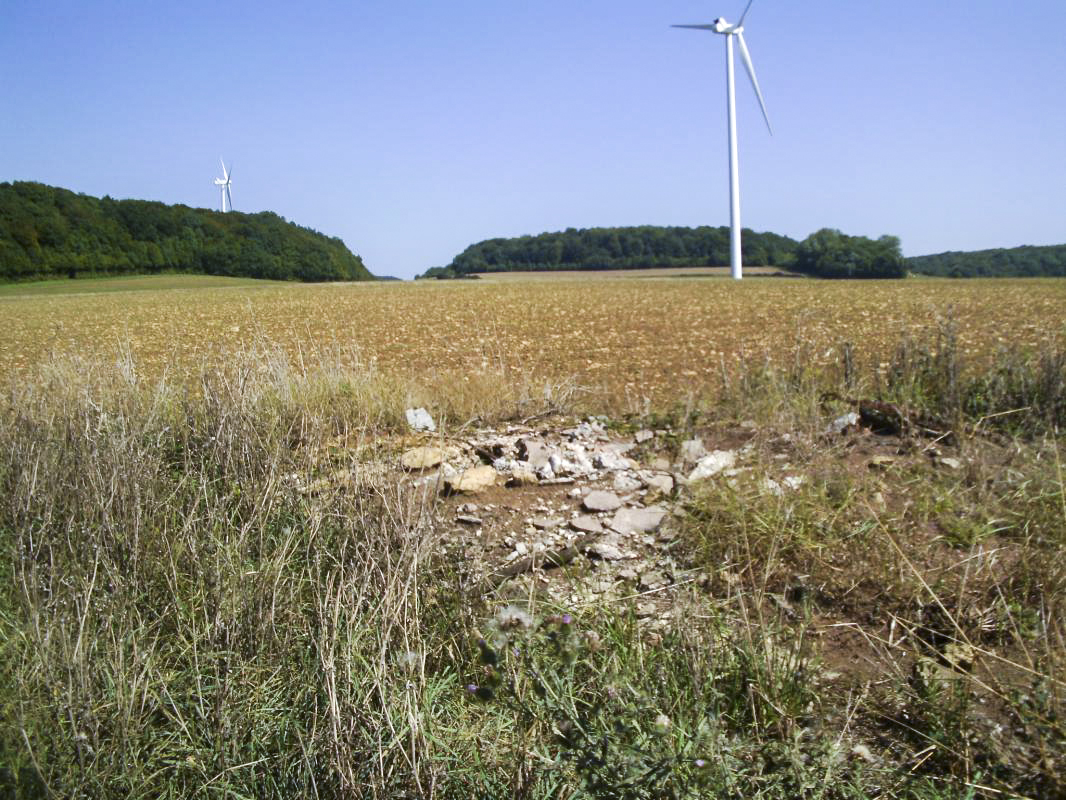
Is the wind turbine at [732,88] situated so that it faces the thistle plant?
no

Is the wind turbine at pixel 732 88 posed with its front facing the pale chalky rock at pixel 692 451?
no

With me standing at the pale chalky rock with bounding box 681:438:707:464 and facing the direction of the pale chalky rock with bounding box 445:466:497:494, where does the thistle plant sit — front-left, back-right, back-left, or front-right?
front-left

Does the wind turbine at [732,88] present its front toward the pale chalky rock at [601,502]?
no

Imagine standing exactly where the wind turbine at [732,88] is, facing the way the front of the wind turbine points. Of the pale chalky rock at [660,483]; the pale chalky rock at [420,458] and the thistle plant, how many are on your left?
0

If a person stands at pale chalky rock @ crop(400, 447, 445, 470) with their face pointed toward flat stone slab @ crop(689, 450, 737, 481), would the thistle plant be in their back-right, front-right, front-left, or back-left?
front-right

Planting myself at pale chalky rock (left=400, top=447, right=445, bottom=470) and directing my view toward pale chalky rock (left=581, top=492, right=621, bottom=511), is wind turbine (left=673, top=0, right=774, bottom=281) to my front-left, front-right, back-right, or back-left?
back-left

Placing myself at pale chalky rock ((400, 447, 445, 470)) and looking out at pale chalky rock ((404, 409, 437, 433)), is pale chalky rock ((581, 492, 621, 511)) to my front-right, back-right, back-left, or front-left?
back-right
